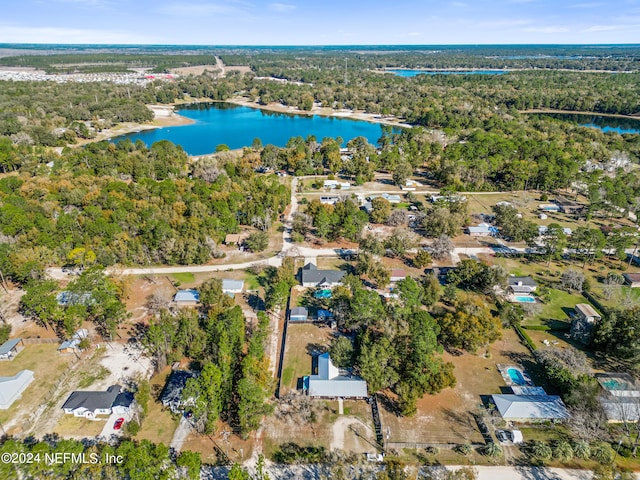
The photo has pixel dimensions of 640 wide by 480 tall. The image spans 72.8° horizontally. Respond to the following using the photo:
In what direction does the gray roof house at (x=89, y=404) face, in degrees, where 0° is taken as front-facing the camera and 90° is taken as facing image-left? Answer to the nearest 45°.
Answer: approximately 0°

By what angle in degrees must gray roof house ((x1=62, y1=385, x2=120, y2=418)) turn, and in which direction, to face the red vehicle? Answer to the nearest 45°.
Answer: approximately 45° to its left

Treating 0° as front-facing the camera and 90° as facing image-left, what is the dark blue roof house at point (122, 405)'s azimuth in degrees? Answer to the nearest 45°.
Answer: approximately 0°

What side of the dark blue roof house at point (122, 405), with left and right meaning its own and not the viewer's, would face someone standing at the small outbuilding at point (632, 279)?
left

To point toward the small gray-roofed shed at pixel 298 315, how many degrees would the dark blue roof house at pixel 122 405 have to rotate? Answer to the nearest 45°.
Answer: approximately 90° to its left

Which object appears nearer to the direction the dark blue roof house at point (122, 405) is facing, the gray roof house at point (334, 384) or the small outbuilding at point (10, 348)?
the gray roof house

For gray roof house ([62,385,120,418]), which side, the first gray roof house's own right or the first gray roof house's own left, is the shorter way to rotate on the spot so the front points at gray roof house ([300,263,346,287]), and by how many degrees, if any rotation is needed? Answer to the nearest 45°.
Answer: approximately 90° to the first gray roof house's own left

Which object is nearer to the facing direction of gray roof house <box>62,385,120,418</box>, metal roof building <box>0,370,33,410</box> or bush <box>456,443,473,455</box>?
the bush
